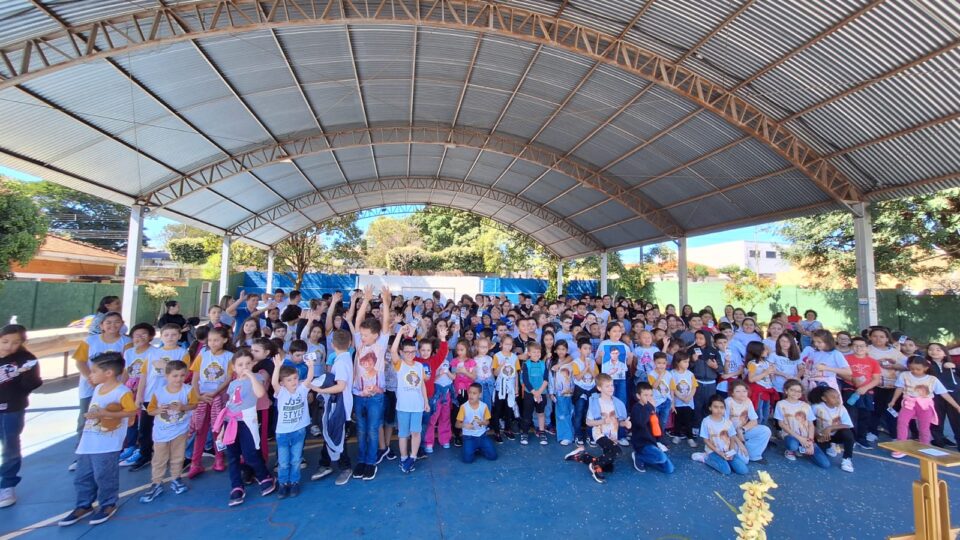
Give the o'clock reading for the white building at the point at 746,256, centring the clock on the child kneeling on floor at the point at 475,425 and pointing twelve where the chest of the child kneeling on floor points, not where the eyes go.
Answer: The white building is roughly at 7 o'clock from the child kneeling on floor.

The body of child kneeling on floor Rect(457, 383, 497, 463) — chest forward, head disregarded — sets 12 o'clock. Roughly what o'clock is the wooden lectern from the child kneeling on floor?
The wooden lectern is roughly at 10 o'clock from the child kneeling on floor.

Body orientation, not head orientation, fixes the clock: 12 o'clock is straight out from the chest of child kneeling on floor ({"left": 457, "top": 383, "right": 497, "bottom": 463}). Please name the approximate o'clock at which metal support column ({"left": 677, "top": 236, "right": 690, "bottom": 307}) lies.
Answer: The metal support column is roughly at 7 o'clock from the child kneeling on floor.

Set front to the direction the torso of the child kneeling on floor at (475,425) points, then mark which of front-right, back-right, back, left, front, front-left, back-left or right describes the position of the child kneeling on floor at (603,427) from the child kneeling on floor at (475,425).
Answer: left

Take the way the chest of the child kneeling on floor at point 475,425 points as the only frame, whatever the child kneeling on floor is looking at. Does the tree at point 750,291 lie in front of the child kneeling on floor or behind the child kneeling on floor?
behind

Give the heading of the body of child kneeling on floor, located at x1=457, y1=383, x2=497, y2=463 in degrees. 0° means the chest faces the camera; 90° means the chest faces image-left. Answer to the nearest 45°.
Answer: approximately 0°

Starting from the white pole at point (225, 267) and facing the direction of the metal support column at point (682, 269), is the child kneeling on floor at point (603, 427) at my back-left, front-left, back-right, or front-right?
front-right

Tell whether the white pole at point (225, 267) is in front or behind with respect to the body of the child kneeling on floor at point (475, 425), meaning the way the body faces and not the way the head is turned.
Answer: behind

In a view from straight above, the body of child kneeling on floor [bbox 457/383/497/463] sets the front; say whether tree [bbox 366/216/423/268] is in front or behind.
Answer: behind

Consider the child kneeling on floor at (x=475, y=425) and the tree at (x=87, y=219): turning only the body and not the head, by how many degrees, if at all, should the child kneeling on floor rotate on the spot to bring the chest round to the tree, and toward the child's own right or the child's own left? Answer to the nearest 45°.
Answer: approximately 135° to the child's own right

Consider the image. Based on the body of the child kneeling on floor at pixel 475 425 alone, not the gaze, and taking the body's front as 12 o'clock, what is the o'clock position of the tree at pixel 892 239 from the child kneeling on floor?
The tree is roughly at 8 o'clock from the child kneeling on floor.

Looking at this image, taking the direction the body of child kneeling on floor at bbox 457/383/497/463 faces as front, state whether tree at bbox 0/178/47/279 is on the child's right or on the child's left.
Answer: on the child's right

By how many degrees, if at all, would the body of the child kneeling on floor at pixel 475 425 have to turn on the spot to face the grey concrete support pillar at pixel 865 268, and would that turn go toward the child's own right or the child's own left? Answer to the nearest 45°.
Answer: approximately 135° to the child's own left

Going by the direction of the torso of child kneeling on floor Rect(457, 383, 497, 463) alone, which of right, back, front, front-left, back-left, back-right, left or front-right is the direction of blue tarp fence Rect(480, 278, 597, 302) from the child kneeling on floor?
back
